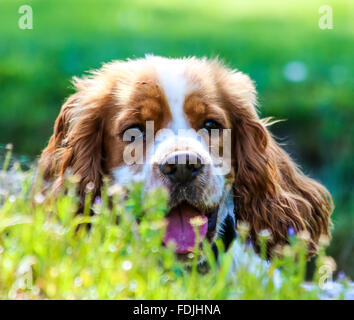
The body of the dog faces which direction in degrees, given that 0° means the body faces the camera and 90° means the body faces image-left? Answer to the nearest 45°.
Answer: approximately 0°
